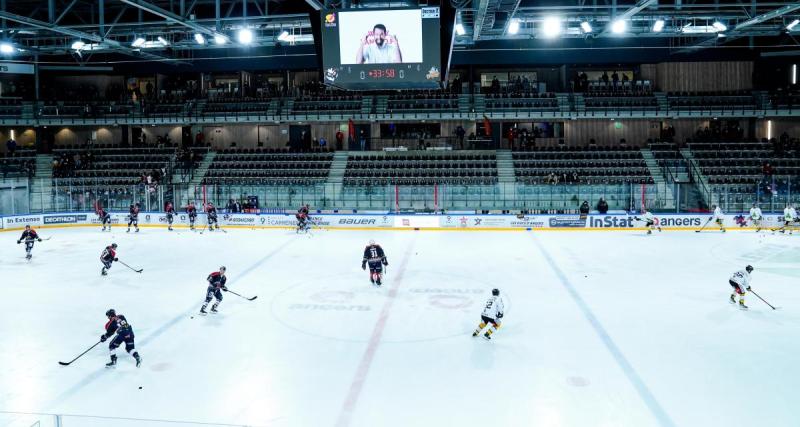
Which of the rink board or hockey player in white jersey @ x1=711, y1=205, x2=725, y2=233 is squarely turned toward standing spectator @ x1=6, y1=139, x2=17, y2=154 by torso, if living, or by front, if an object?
the hockey player in white jersey

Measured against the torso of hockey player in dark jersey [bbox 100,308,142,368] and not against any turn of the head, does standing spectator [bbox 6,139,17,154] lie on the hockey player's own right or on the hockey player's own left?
on the hockey player's own right

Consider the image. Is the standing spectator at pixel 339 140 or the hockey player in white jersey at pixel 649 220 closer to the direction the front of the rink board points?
the hockey player in white jersey

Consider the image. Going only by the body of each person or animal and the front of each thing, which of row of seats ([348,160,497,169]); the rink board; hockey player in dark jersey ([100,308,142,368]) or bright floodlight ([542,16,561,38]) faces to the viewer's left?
the hockey player in dark jersey

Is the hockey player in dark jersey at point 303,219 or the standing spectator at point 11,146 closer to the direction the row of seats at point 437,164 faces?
the hockey player in dark jersey

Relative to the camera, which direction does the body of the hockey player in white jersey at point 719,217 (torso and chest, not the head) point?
to the viewer's left

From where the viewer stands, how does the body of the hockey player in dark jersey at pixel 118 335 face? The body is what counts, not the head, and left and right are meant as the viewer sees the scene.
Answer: facing to the left of the viewer

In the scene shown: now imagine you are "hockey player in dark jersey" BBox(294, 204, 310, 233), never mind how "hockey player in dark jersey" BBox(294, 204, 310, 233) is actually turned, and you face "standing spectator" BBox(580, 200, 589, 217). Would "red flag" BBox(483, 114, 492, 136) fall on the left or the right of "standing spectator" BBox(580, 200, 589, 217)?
left

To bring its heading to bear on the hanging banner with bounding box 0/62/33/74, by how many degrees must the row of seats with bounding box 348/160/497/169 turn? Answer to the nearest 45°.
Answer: approximately 90° to its right
